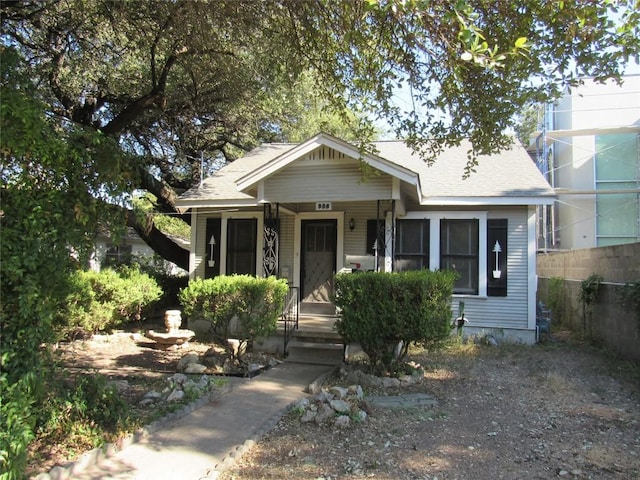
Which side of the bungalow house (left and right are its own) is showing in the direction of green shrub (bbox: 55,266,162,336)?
right

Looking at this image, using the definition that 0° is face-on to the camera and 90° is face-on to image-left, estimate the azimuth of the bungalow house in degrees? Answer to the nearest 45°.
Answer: approximately 0°

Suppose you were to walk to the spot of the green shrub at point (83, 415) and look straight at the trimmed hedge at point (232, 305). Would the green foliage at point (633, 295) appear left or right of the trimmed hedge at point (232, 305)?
right

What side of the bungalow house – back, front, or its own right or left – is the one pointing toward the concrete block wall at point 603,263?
left

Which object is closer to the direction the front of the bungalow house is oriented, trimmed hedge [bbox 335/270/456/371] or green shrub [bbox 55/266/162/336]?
the trimmed hedge

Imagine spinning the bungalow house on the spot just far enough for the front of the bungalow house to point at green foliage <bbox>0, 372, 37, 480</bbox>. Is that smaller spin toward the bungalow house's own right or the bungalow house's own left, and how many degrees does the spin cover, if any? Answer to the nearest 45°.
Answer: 0° — it already faces it

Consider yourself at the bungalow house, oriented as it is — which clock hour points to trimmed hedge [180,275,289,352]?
The trimmed hedge is roughly at 1 o'clock from the bungalow house.

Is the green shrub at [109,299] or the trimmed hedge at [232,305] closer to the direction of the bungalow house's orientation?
the trimmed hedge

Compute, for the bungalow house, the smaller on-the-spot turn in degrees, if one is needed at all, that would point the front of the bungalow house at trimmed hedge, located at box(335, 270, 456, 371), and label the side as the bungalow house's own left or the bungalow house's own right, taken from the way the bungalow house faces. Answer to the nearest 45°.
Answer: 0° — it already faces it

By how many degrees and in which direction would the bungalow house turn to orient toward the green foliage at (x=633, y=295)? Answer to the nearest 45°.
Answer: approximately 45° to its left

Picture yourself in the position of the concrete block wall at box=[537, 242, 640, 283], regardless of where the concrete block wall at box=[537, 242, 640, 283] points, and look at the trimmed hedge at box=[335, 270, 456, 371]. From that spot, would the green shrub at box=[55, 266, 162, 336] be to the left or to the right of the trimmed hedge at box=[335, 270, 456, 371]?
right
